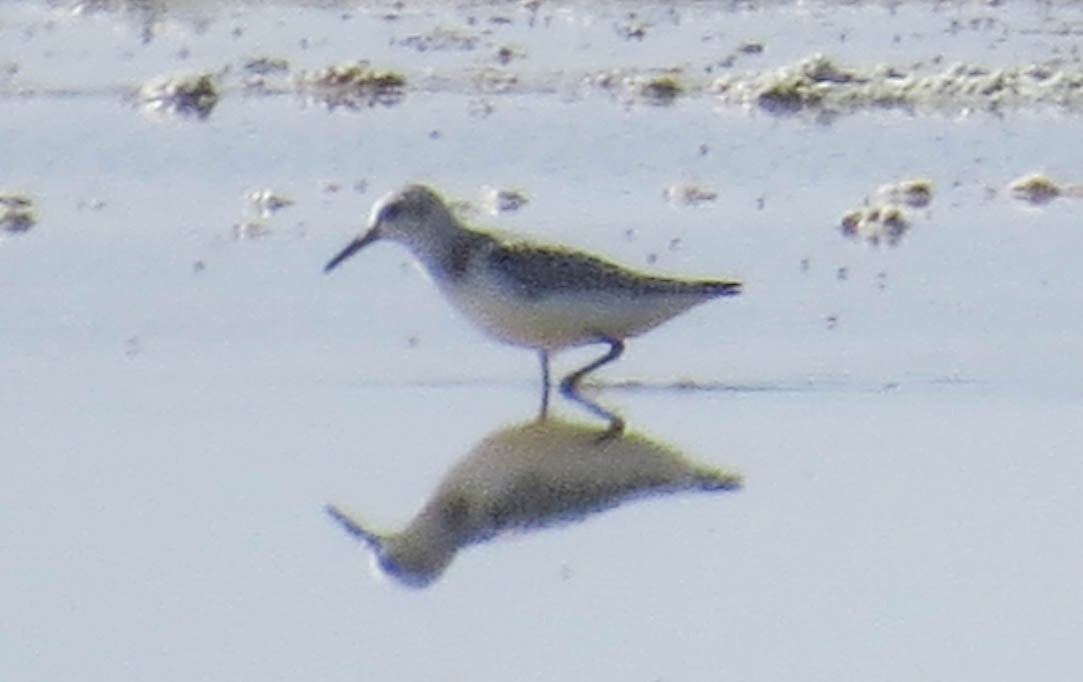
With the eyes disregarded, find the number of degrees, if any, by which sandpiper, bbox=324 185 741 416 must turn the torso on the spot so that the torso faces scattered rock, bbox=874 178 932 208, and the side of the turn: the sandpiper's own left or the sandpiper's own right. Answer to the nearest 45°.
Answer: approximately 135° to the sandpiper's own right

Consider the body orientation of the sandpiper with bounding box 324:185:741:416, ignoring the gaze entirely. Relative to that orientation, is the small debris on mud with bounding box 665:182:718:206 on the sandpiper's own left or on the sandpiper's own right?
on the sandpiper's own right

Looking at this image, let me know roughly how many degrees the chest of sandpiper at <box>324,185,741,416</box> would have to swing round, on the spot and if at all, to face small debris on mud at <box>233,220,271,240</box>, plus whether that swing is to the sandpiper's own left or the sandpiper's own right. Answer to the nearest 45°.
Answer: approximately 45° to the sandpiper's own right

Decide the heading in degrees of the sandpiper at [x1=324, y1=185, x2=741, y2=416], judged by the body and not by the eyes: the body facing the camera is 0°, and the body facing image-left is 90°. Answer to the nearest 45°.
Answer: approximately 90°

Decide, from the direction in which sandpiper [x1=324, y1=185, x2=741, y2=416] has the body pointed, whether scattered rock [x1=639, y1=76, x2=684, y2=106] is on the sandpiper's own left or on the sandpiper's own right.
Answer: on the sandpiper's own right

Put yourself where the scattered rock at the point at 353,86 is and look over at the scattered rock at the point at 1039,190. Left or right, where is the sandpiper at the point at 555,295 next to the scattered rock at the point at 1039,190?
right
